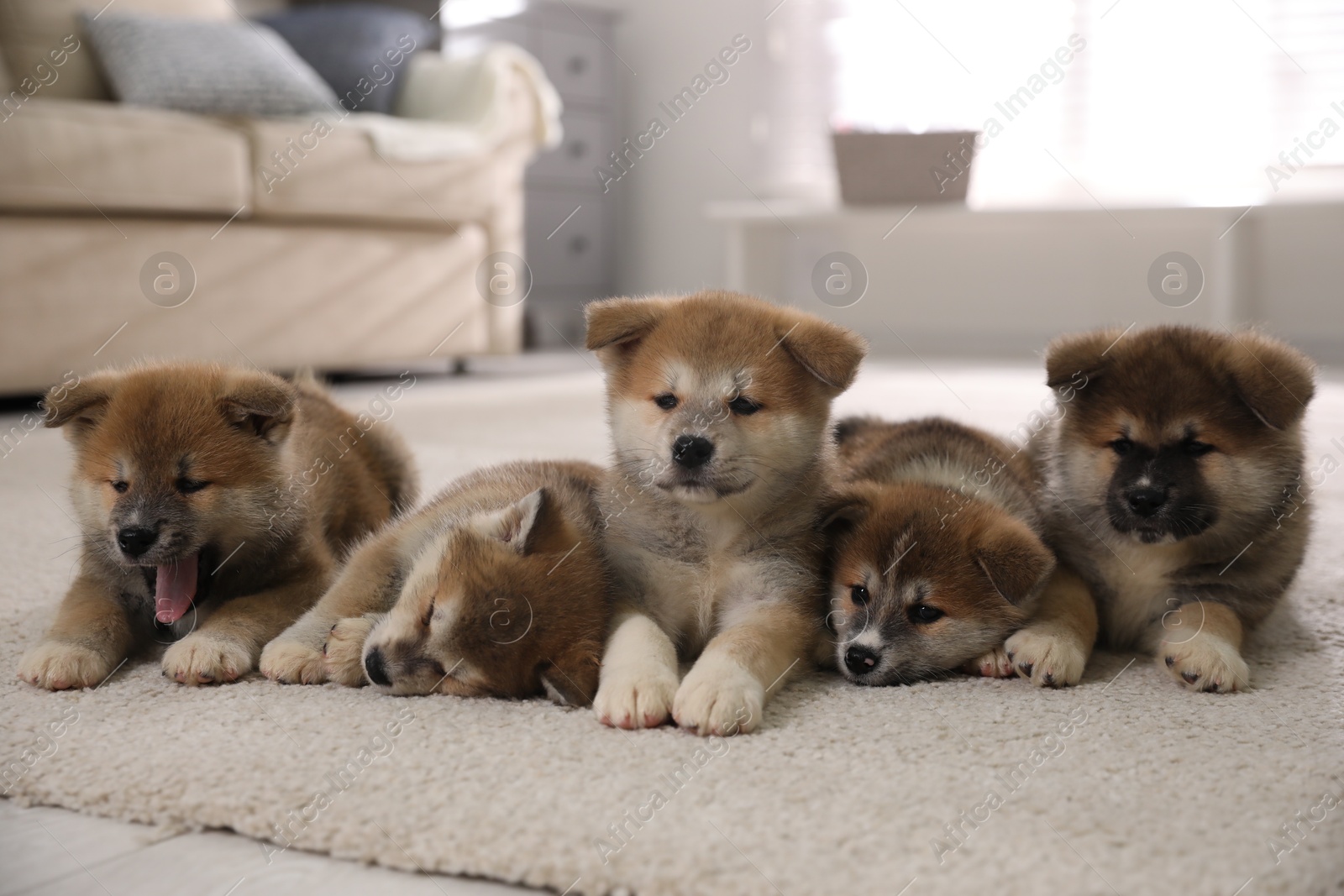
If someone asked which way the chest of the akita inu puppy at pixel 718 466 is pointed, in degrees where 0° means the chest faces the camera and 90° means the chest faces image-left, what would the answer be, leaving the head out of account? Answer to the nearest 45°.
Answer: approximately 0°

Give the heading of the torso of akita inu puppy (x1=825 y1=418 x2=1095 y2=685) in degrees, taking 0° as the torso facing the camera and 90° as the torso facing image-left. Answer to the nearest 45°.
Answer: approximately 0°

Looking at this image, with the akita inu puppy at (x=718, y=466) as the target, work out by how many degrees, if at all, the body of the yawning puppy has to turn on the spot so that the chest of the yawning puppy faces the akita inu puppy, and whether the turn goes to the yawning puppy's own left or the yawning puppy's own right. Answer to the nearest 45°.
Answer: approximately 135° to the yawning puppy's own left

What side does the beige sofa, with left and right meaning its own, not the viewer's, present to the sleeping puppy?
front

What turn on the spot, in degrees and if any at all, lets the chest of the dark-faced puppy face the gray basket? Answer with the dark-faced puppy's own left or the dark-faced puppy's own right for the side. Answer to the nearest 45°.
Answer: approximately 180°

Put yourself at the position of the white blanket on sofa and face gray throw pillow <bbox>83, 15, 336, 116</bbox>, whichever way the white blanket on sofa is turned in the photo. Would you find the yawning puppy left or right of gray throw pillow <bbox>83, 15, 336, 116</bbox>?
left
